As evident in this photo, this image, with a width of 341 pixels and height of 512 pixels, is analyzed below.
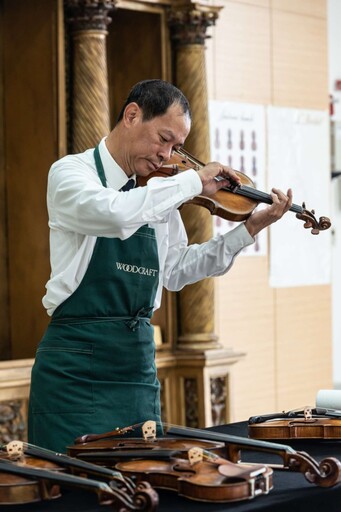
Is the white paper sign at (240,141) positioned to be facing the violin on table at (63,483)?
yes

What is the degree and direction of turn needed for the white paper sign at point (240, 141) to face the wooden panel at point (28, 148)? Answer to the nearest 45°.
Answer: approximately 45° to its right

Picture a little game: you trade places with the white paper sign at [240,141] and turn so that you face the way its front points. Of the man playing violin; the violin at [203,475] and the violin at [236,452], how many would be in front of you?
3

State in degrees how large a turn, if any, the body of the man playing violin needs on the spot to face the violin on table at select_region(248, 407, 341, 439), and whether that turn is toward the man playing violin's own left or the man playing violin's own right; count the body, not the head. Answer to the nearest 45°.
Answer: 0° — they already face it

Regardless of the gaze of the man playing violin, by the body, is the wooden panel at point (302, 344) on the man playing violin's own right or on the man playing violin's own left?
on the man playing violin's own left

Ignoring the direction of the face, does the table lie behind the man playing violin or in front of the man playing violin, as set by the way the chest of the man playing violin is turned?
in front

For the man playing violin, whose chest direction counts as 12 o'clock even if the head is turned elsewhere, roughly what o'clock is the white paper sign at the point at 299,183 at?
The white paper sign is roughly at 8 o'clock from the man playing violin.

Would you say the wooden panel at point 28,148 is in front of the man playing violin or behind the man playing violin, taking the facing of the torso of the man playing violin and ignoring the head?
behind

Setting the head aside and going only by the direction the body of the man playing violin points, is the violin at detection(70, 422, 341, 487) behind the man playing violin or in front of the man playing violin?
in front

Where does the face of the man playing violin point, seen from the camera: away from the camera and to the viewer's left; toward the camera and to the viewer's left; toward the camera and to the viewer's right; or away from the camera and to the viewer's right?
toward the camera and to the viewer's right

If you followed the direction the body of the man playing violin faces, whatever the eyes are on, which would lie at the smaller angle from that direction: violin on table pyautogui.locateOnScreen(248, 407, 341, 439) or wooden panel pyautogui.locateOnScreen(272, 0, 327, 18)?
the violin on table

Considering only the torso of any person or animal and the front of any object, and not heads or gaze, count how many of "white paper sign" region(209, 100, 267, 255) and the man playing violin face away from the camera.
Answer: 0

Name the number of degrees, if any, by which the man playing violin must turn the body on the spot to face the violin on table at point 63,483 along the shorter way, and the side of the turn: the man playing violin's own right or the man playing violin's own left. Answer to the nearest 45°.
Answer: approximately 45° to the man playing violin's own right

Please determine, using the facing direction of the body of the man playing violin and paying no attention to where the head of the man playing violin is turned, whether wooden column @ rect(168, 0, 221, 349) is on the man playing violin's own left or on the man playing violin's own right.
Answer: on the man playing violin's own left

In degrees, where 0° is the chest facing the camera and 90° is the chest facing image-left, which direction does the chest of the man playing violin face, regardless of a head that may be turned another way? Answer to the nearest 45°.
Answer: approximately 315°

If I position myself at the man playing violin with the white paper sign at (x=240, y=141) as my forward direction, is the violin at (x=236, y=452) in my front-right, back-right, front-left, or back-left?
back-right

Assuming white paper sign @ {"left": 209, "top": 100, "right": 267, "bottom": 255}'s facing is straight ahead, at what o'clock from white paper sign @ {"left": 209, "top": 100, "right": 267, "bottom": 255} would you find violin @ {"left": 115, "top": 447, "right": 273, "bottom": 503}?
The violin is roughly at 12 o'clock from the white paper sign.
